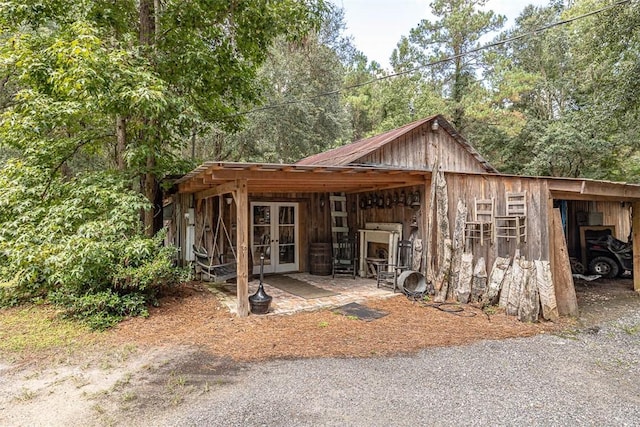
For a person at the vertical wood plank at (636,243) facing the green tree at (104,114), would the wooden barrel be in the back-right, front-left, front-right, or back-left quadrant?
front-right

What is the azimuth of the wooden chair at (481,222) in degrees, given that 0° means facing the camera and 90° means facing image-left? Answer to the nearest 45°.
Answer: approximately 45°

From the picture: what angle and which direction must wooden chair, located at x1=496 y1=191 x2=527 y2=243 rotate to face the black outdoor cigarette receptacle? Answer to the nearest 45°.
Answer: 0° — it already faces it

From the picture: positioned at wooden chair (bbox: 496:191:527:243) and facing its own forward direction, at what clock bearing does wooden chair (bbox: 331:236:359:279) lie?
wooden chair (bbox: 331:236:359:279) is roughly at 2 o'clock from wooden chair (bbox: 496:191:527:243).

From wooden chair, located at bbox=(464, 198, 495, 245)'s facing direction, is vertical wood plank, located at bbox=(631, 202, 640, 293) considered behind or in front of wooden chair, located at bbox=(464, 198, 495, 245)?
behind

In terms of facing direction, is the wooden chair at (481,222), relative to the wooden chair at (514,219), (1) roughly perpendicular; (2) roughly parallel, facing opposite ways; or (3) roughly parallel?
roughly parallel

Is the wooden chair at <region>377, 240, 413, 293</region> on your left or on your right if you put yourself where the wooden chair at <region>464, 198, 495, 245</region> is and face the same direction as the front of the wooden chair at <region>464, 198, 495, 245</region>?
on your right

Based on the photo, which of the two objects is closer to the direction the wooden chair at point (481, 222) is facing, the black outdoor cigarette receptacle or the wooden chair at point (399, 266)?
the black outdoor cigarette receptacle

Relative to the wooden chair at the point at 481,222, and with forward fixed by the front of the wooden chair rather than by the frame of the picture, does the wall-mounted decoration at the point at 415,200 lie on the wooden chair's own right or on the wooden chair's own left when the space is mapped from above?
on the wooden chair's own right

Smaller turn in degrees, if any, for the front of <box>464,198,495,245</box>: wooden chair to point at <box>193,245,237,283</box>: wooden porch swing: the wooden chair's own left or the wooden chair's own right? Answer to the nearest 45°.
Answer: approximately 45° to the wooden chair's own right

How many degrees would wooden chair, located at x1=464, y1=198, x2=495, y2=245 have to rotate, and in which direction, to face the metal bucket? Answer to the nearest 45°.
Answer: approximately 45° to its right

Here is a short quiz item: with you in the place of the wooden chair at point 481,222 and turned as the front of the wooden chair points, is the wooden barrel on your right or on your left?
on your right

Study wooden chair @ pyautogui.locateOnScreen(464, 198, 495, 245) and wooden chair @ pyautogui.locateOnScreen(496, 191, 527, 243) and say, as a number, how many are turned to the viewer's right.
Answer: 0
